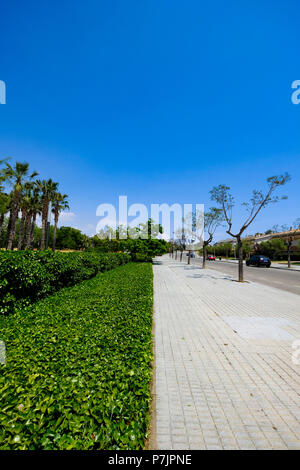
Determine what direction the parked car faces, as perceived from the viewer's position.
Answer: facing away from the viewer and to the left of the viewer

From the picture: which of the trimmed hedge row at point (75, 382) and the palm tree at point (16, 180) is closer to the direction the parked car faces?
the palm tree

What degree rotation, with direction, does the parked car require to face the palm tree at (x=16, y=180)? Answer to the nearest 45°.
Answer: approximately 90° to its left

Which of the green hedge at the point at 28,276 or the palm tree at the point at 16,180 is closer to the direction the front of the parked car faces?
the palm tree

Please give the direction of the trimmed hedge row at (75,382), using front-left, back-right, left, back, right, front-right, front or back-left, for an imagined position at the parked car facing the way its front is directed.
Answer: back-left

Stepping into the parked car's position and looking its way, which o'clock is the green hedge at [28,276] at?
The green hedge is roughly at 8 o'clock from the parked car.
